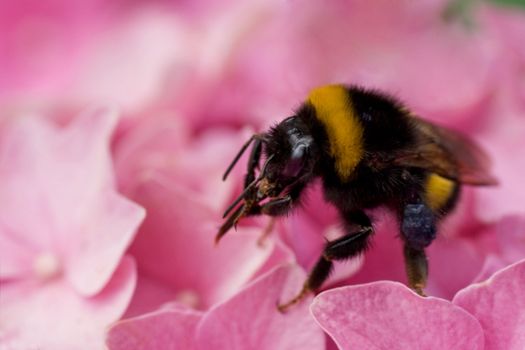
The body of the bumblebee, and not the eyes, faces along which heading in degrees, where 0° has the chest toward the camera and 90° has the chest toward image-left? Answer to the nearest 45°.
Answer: approximately 90°
